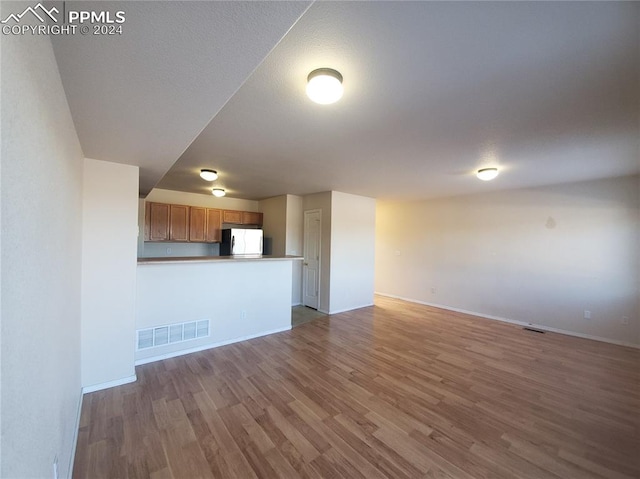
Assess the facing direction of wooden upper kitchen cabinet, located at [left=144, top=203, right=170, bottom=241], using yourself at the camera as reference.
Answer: facing the viewer

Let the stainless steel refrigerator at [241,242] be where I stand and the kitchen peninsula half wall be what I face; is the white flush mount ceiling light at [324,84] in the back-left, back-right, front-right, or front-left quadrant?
front-left

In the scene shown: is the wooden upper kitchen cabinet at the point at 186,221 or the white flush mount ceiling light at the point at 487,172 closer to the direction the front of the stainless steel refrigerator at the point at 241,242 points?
the white flush mount ceiling light

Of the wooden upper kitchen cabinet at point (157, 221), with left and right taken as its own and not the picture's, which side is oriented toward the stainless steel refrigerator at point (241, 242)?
left

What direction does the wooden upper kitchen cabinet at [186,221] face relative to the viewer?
toward the camera

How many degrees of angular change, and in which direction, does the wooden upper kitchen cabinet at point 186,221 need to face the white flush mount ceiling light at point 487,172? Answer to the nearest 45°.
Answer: approximately 45° to its left

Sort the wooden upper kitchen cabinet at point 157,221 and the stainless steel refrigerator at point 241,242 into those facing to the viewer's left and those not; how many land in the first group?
0

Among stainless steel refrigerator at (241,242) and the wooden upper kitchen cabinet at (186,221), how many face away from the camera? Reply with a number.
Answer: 0

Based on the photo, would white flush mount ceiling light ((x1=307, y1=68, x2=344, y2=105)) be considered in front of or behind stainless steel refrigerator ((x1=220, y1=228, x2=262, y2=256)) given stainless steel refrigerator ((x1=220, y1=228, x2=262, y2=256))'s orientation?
in front

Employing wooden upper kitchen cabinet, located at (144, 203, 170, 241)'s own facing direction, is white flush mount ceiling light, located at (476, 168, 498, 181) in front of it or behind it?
in front

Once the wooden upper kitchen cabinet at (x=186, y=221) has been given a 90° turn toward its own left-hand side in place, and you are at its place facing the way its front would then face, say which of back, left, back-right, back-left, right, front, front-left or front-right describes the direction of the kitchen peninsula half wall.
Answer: right

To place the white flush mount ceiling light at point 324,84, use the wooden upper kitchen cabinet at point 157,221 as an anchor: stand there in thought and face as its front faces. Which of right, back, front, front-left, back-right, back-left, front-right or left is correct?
front

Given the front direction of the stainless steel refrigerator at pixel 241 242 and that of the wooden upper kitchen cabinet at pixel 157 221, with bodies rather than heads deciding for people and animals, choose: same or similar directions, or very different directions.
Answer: same or similar directions

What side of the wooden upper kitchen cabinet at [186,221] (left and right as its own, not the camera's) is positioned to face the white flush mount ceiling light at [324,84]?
front

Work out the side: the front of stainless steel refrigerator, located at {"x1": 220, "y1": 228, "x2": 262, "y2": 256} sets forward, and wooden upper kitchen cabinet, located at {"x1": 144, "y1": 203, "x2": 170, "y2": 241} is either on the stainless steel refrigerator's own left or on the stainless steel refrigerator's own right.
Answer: on the stainless steel refrigerator's own right

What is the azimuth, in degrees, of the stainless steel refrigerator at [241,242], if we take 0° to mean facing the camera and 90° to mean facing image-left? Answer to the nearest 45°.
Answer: approximately 315°
